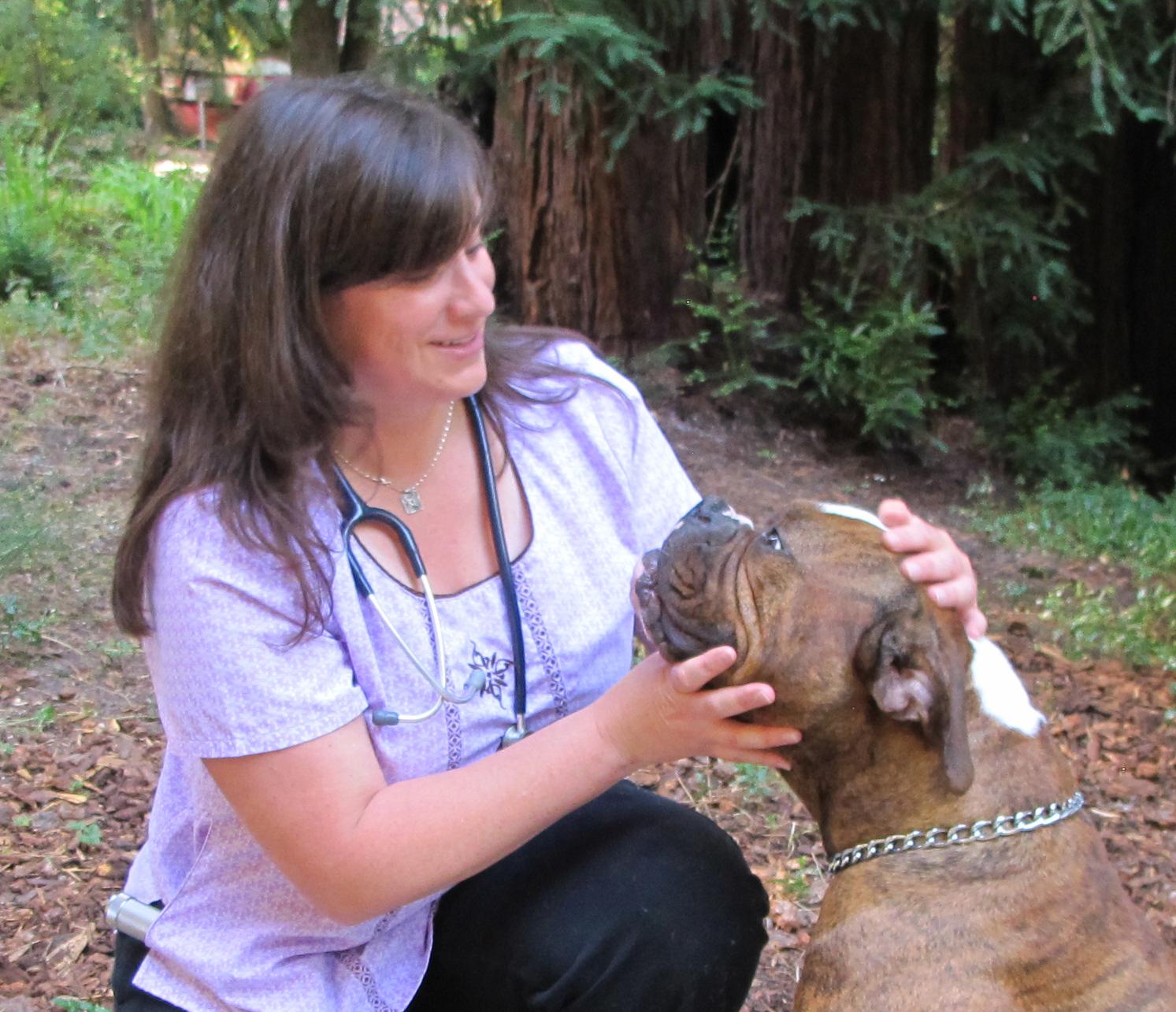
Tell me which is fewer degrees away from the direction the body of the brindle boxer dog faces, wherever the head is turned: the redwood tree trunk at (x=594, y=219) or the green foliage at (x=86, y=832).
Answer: the green foliage

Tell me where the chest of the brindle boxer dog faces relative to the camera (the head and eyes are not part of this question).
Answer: to the viewer's left

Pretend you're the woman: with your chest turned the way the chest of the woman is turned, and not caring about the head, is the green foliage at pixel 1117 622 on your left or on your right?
on your left

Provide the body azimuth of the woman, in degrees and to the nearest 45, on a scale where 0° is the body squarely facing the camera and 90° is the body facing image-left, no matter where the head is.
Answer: approximately 315°

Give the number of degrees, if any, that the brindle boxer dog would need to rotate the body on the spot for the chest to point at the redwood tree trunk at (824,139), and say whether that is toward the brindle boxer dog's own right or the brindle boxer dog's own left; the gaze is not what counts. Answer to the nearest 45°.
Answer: approximately 90° to the brindle boxer dog's own right

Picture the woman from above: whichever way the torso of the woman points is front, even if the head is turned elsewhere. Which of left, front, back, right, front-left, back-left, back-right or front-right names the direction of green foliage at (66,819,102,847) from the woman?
back

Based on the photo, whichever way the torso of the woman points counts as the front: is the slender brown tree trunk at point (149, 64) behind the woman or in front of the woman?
behind

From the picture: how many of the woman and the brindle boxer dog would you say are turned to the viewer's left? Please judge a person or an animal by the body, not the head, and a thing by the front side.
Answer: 1

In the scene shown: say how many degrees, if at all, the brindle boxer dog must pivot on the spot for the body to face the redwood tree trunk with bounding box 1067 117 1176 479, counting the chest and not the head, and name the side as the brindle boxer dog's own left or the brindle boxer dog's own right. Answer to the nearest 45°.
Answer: approximately 90° to the brindle boxer dog's own right
